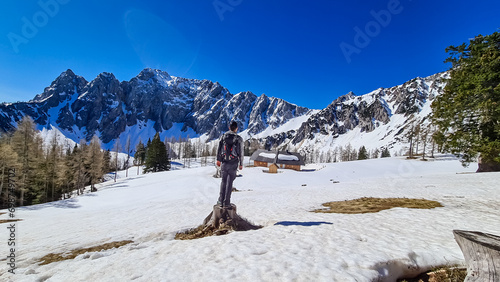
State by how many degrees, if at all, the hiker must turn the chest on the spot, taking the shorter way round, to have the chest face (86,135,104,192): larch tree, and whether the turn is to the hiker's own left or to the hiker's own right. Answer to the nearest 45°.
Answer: approximately 45° to the hiker's own left

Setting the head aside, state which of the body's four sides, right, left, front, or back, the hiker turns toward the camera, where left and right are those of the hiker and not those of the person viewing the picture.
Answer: back

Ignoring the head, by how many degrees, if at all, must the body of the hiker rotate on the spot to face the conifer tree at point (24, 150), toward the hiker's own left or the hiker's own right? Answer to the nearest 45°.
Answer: approximately 45° to the hiker's own left

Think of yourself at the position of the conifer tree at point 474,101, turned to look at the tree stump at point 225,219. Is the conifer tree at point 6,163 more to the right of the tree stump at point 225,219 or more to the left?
right
